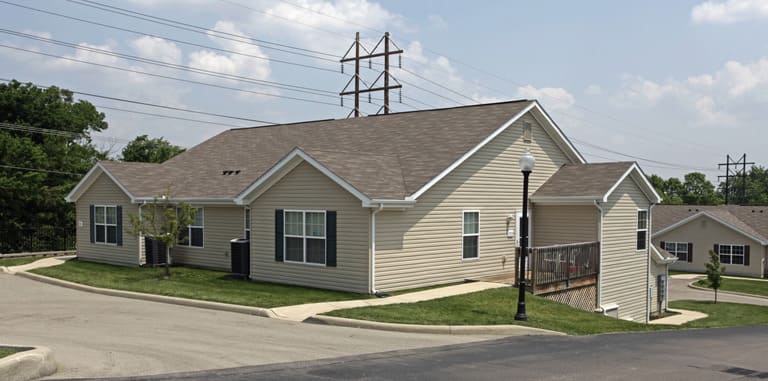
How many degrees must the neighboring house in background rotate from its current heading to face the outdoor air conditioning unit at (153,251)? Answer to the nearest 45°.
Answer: approximately 45° to its right

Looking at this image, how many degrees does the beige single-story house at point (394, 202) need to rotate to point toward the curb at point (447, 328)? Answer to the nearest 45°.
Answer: approximately 45° to its left

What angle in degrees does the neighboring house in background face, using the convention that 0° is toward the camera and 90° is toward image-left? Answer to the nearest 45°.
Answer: approximately 0°

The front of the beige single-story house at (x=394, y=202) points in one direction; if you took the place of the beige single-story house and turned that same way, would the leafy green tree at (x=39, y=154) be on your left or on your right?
on your right

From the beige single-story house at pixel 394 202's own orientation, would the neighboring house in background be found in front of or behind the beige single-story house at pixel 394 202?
behind

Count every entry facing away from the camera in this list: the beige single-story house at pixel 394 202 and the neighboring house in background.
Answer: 0

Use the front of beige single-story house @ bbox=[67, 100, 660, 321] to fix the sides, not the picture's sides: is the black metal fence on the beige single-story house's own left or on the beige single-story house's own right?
on the beige single-story house's own right

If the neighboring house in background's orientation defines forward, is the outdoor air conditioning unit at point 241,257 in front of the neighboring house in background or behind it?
in front
